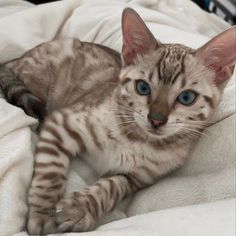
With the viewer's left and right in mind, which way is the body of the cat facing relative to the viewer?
facing the viewer and to the right of the viewer
